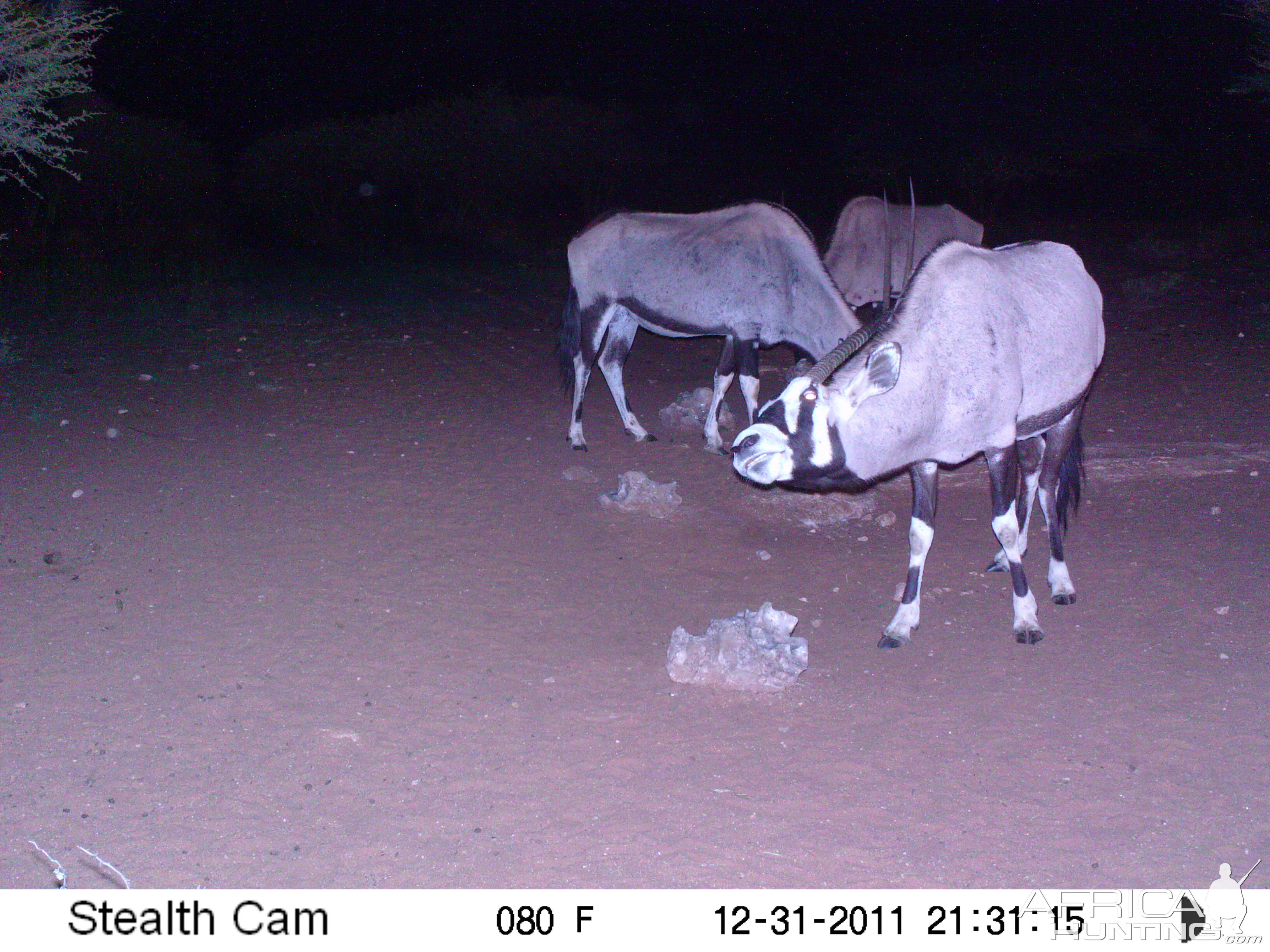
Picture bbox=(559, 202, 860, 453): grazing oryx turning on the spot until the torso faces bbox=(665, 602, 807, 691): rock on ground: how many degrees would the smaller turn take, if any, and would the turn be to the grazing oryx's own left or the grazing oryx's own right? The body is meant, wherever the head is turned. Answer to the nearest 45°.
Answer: approximately 90° to the grazing oryx's own right

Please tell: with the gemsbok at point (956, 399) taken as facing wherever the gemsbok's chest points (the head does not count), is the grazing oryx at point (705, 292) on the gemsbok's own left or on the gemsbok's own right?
on the gemsbok's own right

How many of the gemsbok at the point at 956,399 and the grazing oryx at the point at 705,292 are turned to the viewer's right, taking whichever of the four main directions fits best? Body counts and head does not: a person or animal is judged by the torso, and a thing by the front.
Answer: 1

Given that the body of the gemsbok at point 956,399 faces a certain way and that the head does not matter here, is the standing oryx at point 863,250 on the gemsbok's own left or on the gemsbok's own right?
on the gemsbok's own right

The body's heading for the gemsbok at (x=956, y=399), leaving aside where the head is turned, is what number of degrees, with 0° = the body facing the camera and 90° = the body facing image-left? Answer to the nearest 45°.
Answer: approximately 45°

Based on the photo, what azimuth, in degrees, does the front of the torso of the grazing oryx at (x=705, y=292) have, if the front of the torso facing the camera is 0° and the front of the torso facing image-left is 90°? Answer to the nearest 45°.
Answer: approximately 270°

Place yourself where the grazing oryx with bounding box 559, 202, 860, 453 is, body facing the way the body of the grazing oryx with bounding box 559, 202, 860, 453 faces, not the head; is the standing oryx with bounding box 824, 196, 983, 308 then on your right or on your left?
on your left

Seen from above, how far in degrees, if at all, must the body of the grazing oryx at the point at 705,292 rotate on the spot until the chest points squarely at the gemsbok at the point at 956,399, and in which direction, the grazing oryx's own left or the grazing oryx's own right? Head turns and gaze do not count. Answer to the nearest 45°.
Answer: approximately 90° to the grazing oryx's own right

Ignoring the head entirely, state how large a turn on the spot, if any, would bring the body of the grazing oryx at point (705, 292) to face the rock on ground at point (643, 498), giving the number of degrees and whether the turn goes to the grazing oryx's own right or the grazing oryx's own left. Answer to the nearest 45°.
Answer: approximately 90° to the grazing oryx's own right

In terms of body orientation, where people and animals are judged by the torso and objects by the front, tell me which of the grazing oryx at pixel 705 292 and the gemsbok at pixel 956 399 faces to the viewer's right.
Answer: the grazing oryx

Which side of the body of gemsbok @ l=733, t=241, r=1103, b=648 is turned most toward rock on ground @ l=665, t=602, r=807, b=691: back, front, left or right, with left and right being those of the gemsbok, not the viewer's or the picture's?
front
